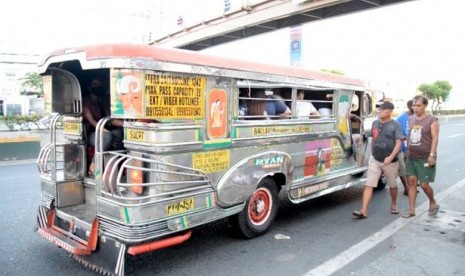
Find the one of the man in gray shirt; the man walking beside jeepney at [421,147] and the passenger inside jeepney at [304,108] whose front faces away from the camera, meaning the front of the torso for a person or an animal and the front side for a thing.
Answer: the passenger inside jeepney

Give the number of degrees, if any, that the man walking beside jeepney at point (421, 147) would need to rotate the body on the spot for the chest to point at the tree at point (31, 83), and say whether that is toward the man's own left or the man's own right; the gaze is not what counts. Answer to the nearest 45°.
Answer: approximately 90° to the man's own right

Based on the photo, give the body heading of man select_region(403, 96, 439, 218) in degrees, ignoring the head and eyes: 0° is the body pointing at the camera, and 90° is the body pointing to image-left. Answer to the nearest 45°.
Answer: approximately 45°

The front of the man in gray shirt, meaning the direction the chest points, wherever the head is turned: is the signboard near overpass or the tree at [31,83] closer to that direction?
the tree

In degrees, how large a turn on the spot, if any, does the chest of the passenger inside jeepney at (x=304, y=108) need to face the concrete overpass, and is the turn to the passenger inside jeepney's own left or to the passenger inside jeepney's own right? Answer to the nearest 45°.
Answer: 0° — they already face it

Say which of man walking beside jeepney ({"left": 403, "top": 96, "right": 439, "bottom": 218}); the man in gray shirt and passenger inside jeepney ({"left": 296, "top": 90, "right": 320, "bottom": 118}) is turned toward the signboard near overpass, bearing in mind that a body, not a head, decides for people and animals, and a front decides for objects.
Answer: the passenger inside jeepney

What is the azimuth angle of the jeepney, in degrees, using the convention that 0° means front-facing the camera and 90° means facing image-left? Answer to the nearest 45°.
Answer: approximately 225°

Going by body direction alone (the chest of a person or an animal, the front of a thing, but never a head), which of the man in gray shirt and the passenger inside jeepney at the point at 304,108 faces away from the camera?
the passenger inside jeepney

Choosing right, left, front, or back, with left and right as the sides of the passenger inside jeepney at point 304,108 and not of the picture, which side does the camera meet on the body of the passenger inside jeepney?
back

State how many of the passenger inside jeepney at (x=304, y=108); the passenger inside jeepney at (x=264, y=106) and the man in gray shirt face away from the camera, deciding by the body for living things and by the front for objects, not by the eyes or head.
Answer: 2

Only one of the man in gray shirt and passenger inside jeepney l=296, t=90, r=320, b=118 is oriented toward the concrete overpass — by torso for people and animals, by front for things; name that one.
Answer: the passenger inside jeepney

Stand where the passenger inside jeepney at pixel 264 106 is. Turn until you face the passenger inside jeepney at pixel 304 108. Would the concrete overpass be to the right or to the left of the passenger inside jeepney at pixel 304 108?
left

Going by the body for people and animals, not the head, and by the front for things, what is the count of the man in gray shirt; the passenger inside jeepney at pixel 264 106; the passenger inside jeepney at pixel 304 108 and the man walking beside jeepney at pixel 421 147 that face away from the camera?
2

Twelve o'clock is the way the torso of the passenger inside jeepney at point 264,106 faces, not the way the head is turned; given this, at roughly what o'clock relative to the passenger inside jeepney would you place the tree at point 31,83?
The tree is roughly at 11 o'clock from the passenger inside jeepney.
